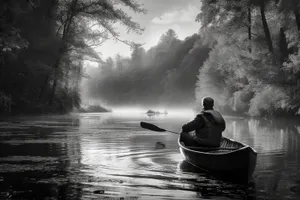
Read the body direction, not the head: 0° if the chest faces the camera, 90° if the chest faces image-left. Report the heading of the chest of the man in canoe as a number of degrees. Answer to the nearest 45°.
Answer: approximately 135°

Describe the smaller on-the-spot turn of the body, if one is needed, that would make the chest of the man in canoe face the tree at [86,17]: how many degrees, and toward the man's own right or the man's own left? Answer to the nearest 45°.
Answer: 0° — they already face it
